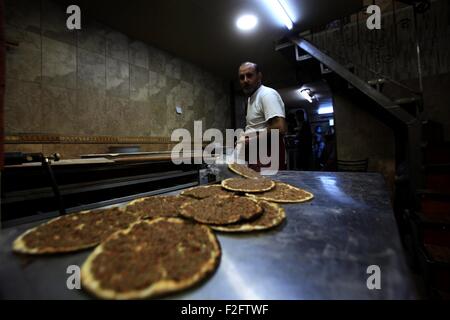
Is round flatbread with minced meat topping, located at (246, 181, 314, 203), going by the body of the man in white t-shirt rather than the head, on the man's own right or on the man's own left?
on the man's own left

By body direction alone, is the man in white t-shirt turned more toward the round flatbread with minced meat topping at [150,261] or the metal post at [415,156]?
the round flatbread with minced meat topping

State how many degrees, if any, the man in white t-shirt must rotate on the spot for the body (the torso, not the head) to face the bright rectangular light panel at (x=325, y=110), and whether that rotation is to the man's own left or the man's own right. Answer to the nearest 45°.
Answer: approximately 135° to the man's own right

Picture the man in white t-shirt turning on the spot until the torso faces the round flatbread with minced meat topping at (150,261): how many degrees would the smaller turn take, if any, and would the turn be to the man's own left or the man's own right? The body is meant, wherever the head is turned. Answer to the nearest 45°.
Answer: approximately 45° to the man's own left

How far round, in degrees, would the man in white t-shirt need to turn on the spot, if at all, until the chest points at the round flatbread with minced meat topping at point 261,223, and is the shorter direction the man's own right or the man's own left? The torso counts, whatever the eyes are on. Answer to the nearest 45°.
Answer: approximately 45° to the man's own left

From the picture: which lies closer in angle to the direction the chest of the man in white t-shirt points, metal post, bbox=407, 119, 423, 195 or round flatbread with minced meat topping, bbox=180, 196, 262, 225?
the round flatbread with minced meat topping

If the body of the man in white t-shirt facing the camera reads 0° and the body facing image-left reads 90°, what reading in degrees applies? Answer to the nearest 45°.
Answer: approximately 45°

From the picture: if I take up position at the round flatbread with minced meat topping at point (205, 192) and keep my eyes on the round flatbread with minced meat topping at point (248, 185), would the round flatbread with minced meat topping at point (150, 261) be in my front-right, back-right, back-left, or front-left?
back-right
